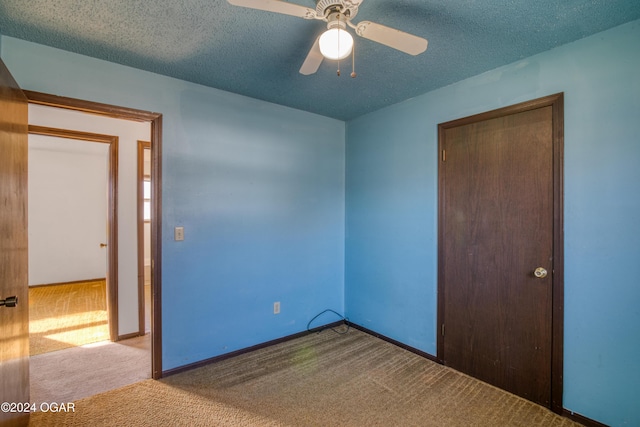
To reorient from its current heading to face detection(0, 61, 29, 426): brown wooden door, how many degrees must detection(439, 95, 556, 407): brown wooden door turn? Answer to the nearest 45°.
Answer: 0° — it already faces it

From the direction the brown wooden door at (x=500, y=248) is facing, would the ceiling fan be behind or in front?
in front

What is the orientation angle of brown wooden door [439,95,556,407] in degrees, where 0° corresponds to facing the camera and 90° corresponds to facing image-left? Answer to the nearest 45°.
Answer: approximately 45°
